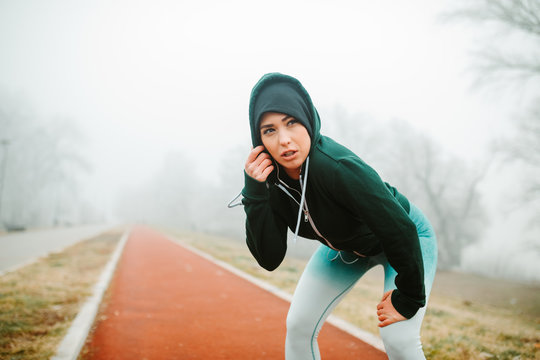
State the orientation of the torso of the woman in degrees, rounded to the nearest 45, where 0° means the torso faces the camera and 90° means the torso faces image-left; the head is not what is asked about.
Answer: approximately 45°

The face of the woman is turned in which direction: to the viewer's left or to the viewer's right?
to the viewer's left

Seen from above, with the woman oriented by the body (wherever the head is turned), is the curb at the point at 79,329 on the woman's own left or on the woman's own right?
on the woman's own right
